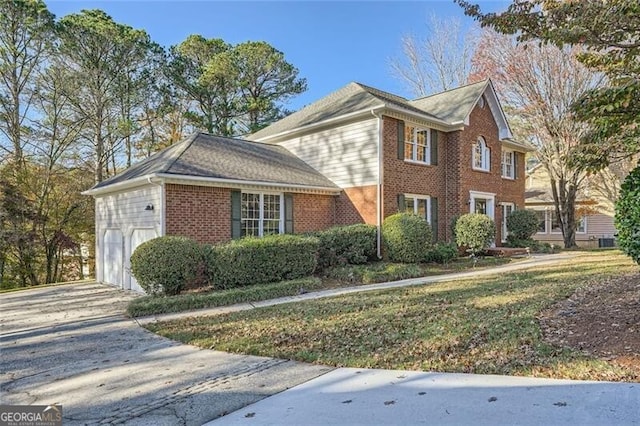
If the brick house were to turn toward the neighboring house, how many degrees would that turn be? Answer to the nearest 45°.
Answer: approximately 90° to its left

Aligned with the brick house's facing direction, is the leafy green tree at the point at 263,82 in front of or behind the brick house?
behind

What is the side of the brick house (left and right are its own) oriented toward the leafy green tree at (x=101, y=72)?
back

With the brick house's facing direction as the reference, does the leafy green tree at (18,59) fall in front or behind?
behind

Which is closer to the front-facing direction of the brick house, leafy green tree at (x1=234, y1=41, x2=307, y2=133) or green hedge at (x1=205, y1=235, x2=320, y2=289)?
the green hedge

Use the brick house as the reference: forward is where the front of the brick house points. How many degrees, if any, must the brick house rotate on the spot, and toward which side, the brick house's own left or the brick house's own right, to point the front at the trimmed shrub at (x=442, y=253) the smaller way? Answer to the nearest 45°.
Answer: approximately 45° to the brick house's own left

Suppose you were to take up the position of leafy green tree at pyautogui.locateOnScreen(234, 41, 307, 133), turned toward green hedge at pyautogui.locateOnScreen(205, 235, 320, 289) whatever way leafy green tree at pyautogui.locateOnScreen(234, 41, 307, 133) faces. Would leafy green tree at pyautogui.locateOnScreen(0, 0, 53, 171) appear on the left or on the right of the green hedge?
right

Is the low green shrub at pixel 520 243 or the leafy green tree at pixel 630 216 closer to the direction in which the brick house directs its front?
the leafy green tree

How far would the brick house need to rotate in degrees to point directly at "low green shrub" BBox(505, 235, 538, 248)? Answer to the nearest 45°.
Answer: approximately 90° to its left

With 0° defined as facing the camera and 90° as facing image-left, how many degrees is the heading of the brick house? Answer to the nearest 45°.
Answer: approximately 315°
